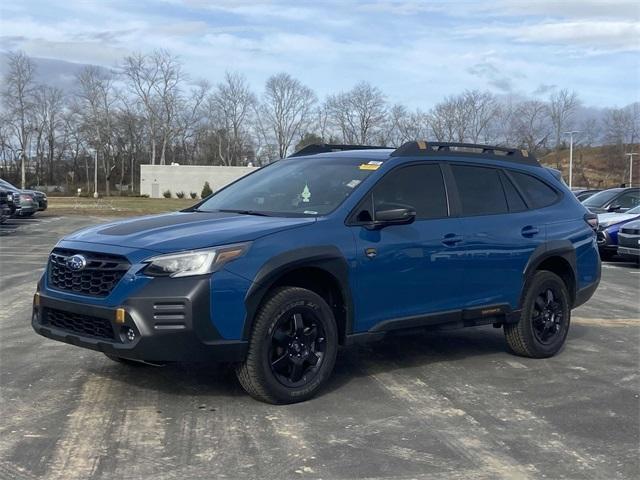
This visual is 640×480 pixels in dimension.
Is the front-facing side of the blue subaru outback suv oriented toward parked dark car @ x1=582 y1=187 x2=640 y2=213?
no

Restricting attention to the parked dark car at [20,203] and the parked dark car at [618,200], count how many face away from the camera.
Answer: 0

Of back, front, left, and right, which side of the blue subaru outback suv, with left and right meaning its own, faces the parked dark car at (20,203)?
right

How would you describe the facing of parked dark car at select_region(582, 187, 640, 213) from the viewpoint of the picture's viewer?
facing the viewer and to the left of the viewer

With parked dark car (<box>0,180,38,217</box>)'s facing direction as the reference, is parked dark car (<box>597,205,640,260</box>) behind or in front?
in front

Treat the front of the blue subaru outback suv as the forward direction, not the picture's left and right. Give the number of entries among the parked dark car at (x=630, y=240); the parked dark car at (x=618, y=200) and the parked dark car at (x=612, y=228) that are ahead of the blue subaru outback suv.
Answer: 0

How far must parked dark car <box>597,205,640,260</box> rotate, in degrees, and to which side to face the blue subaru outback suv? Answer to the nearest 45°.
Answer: approximately 45° to its left

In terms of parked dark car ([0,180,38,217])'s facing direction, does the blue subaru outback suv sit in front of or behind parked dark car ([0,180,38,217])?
in front

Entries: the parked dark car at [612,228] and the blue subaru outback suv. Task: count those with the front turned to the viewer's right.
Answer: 0

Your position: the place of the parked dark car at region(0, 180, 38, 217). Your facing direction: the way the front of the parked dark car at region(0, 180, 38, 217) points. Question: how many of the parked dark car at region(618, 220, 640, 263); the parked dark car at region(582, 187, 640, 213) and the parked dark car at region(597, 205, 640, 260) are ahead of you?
3

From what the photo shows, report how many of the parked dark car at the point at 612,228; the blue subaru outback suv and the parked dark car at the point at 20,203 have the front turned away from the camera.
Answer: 0

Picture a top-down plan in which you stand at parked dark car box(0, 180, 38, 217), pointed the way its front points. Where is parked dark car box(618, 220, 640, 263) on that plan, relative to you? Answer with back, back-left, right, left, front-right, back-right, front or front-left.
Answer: front

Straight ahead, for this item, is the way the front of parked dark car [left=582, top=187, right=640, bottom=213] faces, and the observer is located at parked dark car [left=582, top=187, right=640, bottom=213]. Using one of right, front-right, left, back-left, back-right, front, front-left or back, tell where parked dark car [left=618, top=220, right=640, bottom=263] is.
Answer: front-left

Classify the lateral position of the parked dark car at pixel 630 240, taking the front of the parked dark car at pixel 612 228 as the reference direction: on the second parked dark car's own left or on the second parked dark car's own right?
on the second parked dark car's own left

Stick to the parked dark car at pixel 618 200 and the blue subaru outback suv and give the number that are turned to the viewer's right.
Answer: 0

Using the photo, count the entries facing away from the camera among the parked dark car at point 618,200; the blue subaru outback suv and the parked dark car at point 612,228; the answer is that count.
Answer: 0

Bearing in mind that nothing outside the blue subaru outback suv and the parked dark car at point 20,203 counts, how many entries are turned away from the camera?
0

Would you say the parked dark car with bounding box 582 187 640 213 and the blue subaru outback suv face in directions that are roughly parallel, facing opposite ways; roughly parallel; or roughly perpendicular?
roughly parallel
